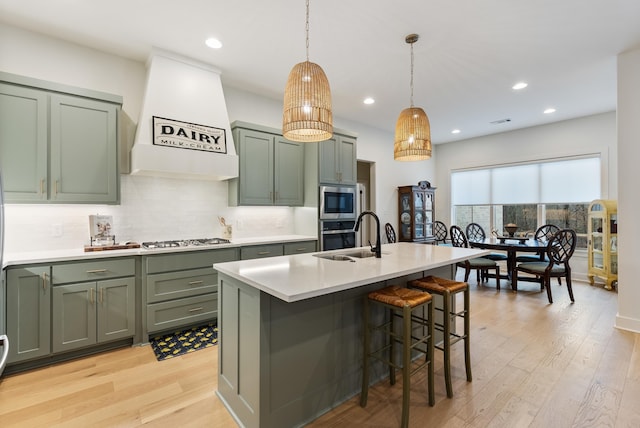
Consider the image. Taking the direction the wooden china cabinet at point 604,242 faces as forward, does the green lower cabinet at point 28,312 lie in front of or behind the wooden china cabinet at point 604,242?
in front

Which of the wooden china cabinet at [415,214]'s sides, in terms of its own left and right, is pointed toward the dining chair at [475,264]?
front

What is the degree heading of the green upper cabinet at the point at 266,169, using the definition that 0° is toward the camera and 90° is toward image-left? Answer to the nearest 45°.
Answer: approximately 315°

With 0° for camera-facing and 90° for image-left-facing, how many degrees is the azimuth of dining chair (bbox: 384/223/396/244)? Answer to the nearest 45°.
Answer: approximately 315°

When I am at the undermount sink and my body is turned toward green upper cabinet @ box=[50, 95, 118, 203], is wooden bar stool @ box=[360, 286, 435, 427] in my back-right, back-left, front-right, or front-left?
back-left

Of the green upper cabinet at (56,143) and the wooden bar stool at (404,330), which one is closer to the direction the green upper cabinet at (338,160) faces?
the wooden bar stool
